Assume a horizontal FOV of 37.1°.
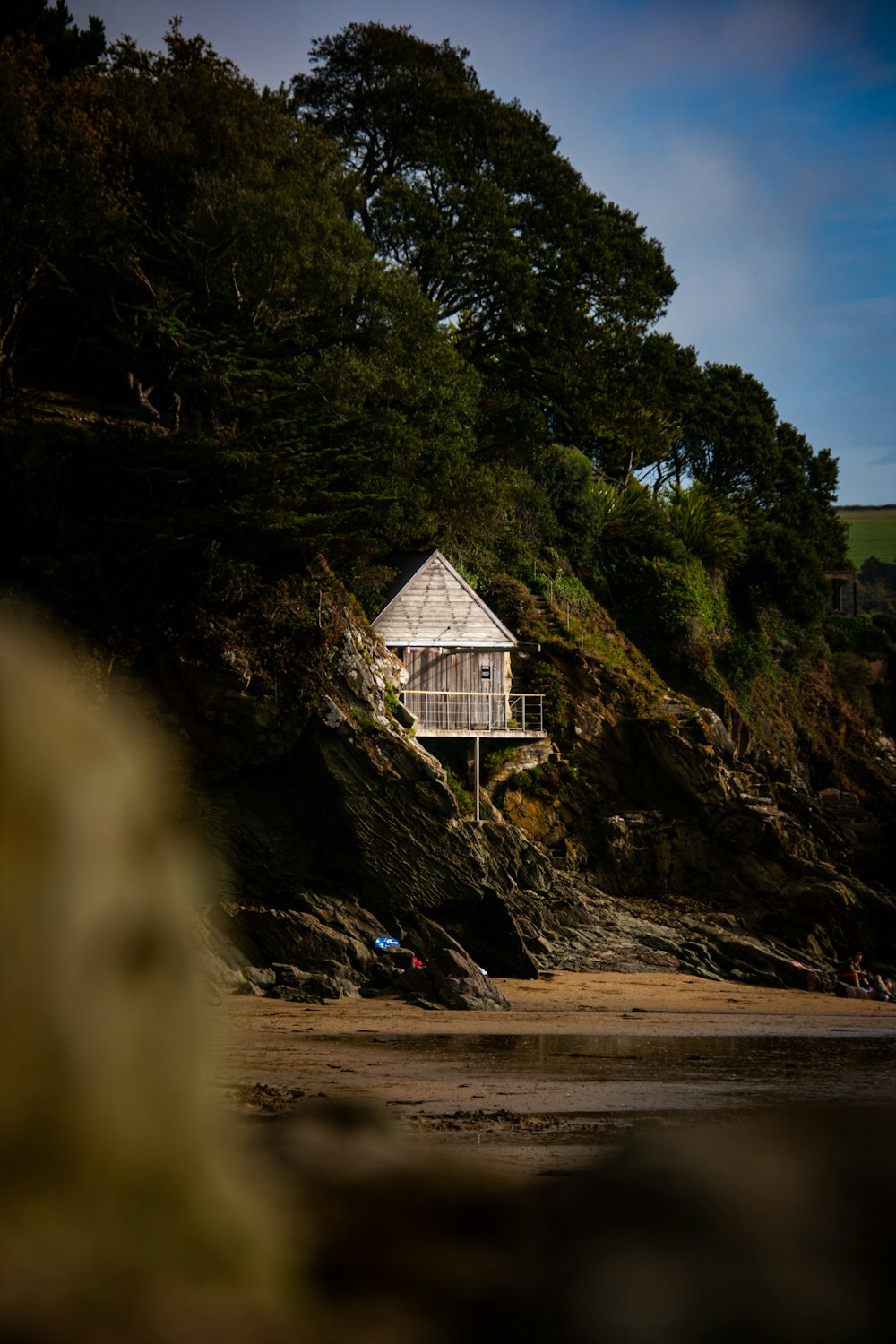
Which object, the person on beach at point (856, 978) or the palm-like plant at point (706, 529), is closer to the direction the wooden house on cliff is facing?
the person on beach

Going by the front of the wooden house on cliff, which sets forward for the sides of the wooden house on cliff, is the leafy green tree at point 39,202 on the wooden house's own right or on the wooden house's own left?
on the wooden house's own right

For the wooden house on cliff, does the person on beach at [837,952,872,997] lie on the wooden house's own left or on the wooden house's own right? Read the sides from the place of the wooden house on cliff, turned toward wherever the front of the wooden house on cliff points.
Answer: on the wooden house's own left

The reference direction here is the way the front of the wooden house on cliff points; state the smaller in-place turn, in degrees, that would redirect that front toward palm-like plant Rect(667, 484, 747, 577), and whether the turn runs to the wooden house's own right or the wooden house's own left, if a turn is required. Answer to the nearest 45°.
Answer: approximately 135° to the wooden house's own left

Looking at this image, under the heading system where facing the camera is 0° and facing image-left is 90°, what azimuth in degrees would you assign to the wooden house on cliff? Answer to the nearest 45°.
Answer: approximately 0°
